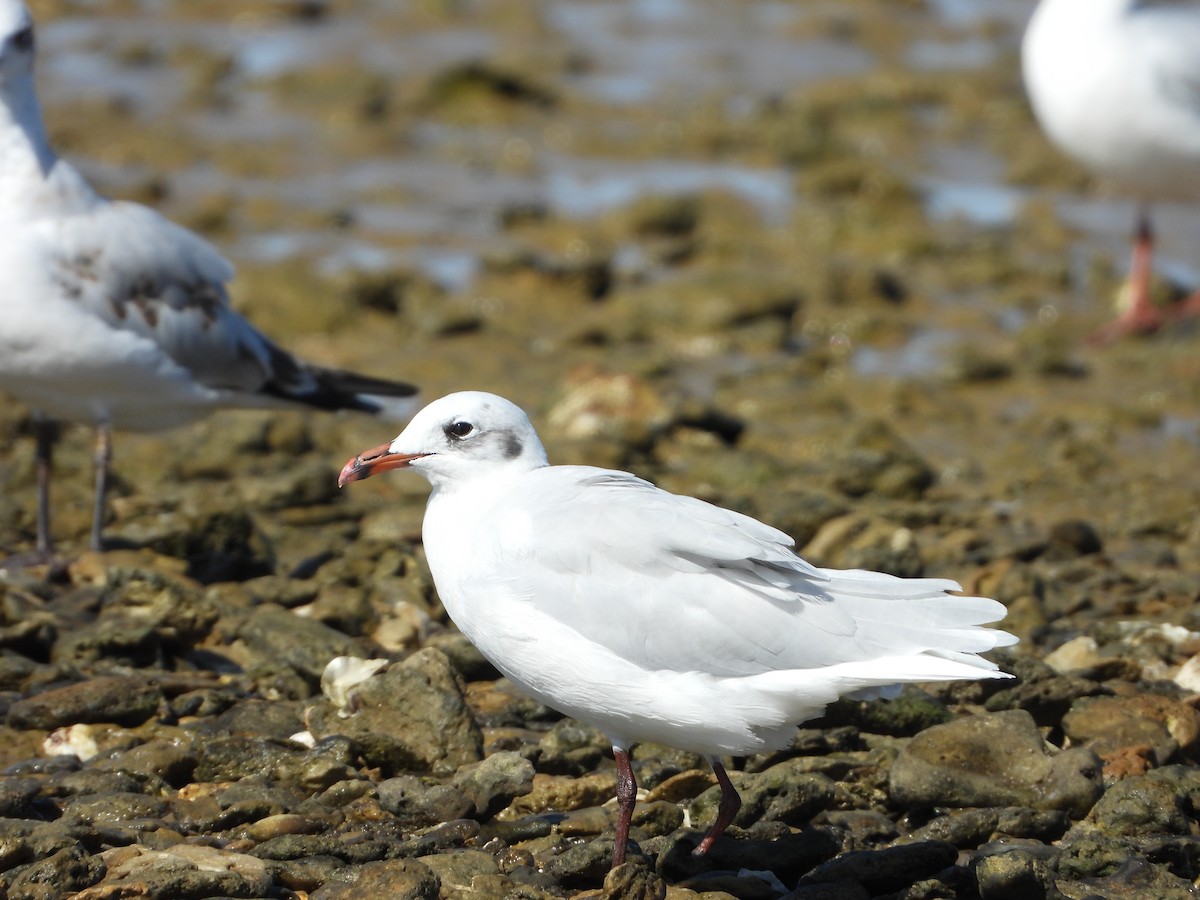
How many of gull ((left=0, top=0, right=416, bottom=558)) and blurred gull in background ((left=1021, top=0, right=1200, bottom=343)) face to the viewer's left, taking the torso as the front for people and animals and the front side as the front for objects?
2

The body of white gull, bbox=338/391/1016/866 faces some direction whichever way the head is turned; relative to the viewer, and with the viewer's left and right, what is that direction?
facing to the left of the viewer

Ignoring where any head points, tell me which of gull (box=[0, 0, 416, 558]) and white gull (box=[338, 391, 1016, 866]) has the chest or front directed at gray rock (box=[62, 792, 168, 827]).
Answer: the white gull

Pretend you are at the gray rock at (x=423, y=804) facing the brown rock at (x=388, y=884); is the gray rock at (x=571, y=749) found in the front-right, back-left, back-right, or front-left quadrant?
back-left

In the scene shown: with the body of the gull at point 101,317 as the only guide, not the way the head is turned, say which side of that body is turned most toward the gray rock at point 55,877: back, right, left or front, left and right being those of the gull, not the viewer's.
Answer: left

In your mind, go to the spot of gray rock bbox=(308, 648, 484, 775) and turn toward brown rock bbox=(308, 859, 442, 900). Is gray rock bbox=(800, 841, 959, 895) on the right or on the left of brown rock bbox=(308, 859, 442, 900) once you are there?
left

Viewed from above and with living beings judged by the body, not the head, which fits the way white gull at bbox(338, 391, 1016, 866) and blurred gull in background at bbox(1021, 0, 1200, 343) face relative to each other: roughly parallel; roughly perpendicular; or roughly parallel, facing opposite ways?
roughly parallel

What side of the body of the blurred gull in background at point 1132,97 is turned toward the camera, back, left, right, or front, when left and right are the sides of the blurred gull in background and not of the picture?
left

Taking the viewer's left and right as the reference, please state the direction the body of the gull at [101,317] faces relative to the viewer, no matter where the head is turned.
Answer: facing to the left of the viewer

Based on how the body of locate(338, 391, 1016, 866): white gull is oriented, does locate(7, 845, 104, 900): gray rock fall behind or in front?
in front

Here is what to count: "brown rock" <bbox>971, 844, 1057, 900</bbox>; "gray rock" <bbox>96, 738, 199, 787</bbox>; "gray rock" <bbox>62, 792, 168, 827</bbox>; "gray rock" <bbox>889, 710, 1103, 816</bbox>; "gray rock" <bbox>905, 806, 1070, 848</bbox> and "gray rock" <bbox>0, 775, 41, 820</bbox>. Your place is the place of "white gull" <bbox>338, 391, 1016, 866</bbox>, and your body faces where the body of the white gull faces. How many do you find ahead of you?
3

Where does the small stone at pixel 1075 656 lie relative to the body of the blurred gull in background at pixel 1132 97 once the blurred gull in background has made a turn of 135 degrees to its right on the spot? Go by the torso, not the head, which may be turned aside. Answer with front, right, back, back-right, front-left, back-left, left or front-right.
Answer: back-right
